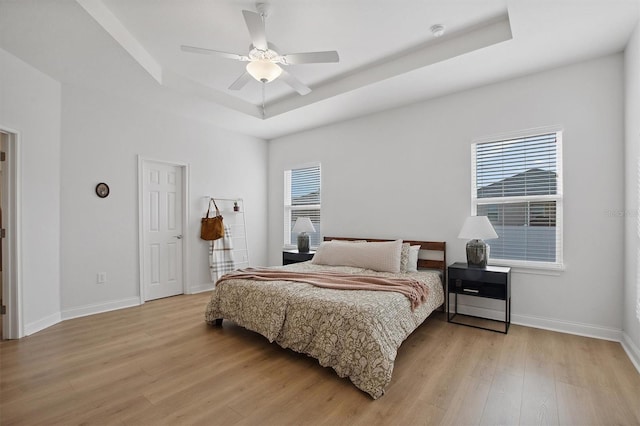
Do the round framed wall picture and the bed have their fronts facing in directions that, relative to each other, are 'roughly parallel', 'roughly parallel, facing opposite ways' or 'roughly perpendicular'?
roughly perpendicular

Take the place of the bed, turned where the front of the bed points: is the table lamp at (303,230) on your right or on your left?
on your right

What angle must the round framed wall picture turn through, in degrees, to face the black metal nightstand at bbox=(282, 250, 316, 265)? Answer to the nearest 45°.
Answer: approximately 90° to its left

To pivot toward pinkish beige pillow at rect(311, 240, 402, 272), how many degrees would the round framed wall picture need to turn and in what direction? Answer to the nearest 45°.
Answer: approximately 45° to its left

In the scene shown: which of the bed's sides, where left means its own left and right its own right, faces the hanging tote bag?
right

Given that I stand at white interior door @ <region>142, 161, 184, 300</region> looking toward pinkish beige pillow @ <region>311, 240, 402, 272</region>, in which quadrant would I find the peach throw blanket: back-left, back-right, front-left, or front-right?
front-right

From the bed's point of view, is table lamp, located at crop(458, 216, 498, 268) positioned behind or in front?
behind

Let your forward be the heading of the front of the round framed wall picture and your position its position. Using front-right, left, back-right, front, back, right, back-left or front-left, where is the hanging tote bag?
left

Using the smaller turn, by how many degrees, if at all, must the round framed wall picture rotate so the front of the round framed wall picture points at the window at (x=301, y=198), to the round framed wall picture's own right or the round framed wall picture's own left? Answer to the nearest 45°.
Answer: approximately 90° to the round framed wall picture's own left

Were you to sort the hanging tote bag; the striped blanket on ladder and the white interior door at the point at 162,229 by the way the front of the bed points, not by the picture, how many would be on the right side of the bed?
3

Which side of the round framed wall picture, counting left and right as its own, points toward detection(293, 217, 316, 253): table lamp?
left
